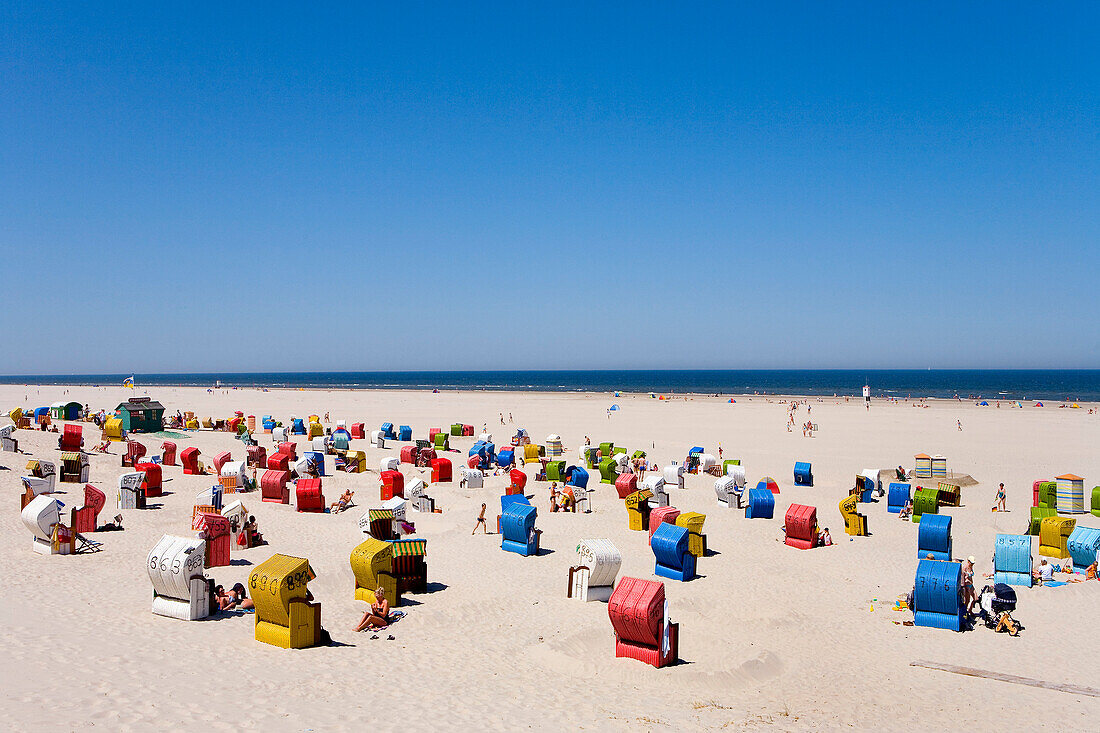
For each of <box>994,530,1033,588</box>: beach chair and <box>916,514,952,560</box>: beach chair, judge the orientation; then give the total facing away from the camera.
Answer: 2

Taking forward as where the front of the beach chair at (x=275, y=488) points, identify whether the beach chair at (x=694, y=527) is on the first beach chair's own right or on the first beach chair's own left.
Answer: on the first beach chair's own right

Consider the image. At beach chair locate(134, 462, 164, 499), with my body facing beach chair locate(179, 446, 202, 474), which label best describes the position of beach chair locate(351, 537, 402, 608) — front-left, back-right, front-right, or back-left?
back-right

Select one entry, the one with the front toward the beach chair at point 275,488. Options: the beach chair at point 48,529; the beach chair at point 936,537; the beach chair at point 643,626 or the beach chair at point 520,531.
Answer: the beach chair at point 48,529

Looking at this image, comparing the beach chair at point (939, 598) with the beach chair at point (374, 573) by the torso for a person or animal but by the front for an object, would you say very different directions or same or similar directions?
same or similar directions

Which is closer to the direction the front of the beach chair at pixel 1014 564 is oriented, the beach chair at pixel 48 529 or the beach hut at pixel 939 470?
the beach hut

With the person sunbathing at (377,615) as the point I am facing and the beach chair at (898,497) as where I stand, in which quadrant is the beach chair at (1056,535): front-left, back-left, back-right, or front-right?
front-left

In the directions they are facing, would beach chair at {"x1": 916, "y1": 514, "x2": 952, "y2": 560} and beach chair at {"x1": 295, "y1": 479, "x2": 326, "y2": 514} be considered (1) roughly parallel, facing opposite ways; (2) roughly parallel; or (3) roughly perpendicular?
roughly parallel

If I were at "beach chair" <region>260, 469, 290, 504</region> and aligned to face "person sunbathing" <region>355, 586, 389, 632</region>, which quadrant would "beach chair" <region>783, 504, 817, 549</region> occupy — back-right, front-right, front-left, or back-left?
front-left

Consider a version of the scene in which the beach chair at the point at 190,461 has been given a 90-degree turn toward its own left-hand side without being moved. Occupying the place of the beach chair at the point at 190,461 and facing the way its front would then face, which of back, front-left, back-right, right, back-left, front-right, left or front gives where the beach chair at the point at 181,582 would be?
back-left

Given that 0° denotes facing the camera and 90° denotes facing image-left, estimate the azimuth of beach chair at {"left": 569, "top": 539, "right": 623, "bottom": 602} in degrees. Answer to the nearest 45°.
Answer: approximately 135°

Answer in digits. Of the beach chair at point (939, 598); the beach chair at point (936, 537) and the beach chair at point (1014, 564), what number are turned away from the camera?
3

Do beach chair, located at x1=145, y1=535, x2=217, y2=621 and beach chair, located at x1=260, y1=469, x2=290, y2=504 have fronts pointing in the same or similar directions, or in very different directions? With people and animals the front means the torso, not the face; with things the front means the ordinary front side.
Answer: same or similar directions

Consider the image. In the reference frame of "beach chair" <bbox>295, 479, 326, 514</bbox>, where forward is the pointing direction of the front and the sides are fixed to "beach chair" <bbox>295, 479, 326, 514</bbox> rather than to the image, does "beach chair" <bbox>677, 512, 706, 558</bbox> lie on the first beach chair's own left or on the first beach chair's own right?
on the first beach chair's own right

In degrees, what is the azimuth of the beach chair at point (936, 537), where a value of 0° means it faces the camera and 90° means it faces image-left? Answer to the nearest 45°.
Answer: approximately 180°

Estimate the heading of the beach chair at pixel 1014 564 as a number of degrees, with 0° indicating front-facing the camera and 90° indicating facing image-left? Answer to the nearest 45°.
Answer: approximately 180°

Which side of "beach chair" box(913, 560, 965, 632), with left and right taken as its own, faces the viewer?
back

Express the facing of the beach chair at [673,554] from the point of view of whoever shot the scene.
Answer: facing away from the viewer and to the right of the viewer

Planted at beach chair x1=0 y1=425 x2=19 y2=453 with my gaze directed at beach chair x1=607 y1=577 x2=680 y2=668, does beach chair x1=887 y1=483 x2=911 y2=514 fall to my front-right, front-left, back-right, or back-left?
front-left

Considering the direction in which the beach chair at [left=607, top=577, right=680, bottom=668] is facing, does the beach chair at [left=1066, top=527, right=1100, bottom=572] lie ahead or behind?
ahead
